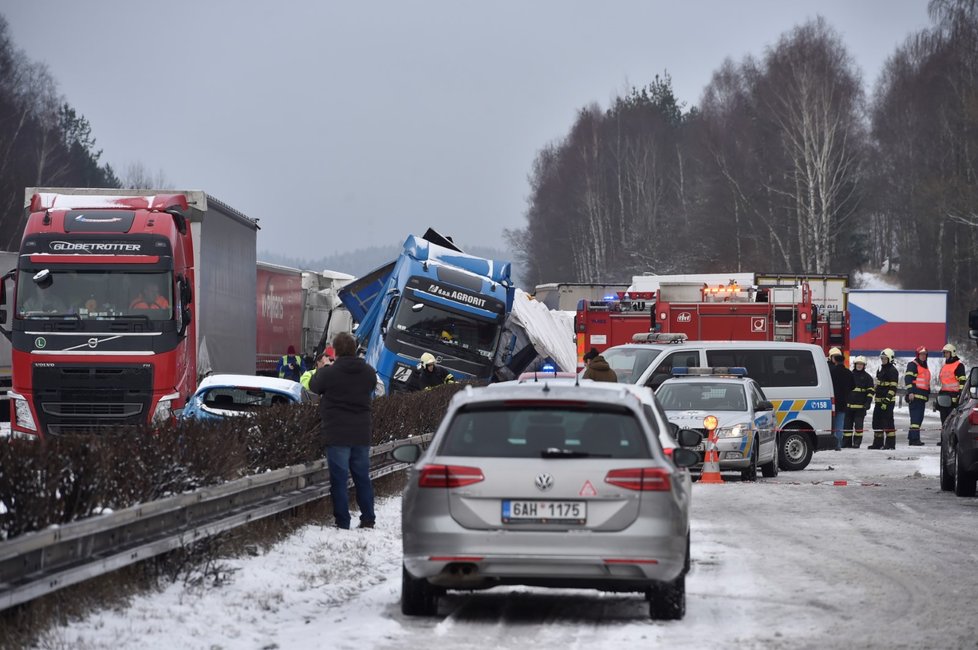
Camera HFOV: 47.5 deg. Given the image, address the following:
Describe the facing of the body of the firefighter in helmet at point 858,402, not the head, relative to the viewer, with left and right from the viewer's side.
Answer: facing the viewer

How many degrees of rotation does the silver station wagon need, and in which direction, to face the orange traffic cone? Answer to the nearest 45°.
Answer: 0° — it already faces it

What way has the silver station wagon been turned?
away from the camera

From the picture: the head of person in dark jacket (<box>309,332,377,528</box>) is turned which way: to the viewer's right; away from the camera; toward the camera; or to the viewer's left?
away from the camera

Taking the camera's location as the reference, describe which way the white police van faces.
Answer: facing the viewer and to the left of the viewer

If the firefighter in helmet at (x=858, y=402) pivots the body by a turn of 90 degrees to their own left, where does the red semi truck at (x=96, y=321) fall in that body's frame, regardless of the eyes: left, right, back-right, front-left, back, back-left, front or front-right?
back-right

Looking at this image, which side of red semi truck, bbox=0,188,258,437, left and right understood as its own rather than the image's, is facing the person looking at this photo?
front

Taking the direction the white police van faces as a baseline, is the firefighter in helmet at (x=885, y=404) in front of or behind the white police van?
behind

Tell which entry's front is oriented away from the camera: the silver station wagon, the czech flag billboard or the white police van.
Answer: the silver station wagon

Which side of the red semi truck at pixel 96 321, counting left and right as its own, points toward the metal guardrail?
front
